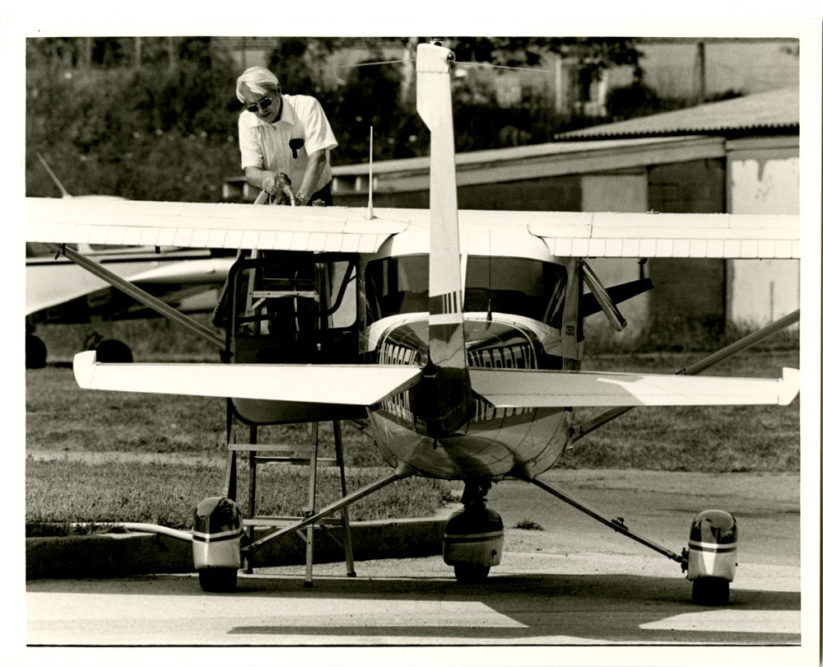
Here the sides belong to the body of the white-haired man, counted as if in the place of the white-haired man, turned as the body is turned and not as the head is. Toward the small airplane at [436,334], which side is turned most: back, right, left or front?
left

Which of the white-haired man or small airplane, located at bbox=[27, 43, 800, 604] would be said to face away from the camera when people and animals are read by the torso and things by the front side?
the small airplane

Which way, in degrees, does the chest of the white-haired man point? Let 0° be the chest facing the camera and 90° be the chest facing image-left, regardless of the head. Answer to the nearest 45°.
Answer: approximately 45°

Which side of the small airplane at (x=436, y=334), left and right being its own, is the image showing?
back

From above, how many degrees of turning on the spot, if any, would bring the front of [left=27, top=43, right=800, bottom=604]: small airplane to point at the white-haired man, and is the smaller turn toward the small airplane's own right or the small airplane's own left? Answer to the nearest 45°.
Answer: approximately 45° to the small airplane's own left
